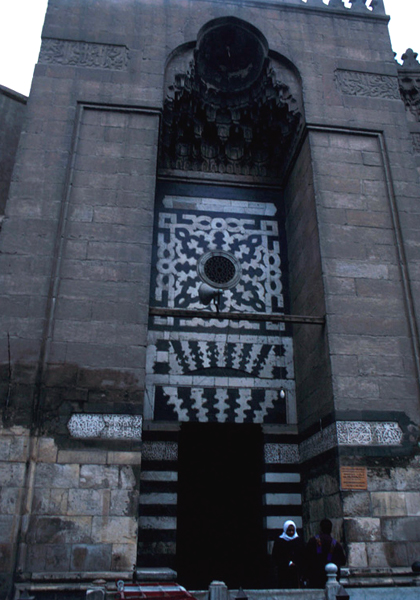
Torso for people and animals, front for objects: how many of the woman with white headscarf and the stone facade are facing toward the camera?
2

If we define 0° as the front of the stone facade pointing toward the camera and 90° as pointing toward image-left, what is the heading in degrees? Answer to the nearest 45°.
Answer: approximately 0°

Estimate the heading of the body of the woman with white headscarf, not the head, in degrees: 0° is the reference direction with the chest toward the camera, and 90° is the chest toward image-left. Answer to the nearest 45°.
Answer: approximately 0°
